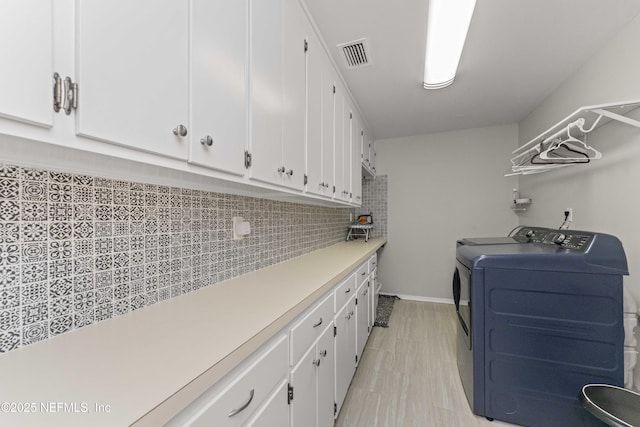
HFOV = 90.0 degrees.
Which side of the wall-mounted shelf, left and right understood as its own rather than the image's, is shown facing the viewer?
left

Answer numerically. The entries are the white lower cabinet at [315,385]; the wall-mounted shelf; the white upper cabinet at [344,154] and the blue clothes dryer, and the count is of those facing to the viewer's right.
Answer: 2

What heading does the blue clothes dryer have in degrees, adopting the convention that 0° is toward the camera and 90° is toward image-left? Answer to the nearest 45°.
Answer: approximately 90°

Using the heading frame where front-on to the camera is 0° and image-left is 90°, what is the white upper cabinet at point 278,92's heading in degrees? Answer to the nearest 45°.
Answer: approximately 315°

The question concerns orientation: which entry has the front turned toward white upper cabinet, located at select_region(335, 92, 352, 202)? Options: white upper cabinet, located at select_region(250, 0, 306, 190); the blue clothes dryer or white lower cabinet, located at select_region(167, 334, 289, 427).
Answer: the blue clothes dryer

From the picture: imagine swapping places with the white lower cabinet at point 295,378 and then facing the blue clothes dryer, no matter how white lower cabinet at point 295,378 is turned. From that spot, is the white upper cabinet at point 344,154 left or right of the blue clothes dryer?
left

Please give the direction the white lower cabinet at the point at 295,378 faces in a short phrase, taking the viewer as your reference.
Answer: facing to the right of the viewer

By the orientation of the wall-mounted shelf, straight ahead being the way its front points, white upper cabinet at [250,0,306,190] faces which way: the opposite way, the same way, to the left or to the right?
the opposite way

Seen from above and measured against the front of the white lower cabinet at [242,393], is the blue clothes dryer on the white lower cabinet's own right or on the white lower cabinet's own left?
on the white lower cabinet's own left

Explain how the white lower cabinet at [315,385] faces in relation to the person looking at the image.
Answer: facing to the right of the viewer

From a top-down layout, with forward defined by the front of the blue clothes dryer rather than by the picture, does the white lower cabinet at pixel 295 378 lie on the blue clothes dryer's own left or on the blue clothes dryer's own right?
on the blue clothes dryer's own left

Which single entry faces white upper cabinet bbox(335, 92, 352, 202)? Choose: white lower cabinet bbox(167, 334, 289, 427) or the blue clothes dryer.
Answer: the blue clothes dryer

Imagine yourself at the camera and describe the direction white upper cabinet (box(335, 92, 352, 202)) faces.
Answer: facing to the right of the viewer

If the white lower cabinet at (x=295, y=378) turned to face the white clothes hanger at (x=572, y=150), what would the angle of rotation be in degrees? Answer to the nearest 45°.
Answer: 0° — it already faces it
